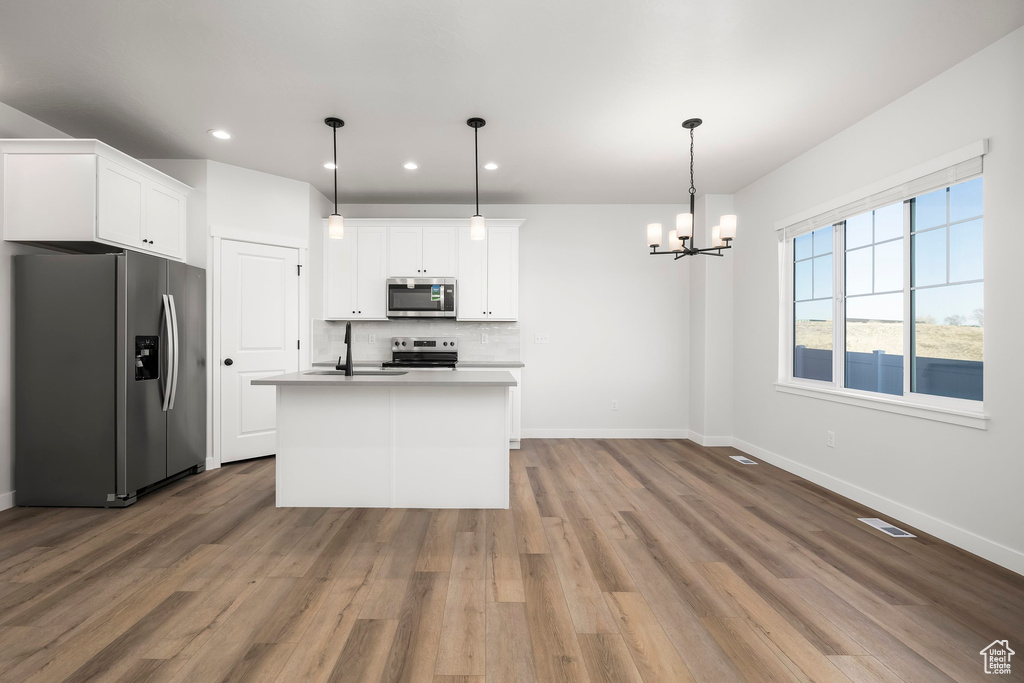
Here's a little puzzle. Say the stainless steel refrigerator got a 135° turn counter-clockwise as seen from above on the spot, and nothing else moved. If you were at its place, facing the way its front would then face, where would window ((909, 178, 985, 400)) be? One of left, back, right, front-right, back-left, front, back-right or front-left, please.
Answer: back-right

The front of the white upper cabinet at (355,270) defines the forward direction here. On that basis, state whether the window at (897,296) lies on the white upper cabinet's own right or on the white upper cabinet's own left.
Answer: on the white upper cabinet's own left

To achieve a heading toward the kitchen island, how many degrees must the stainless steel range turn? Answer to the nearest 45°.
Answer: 0° — it already faces it

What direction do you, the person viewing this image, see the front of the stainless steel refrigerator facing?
facing the viewer and to the right of the viewer

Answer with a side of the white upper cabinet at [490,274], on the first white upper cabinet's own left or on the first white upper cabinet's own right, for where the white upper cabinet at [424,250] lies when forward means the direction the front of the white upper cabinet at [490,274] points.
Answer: on the first white upper cabinet's own right
